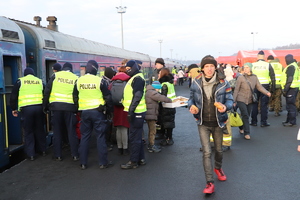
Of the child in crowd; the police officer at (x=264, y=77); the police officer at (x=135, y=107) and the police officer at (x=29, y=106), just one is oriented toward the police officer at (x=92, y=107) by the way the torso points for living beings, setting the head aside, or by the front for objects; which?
the police officer at (x=135, y=107)

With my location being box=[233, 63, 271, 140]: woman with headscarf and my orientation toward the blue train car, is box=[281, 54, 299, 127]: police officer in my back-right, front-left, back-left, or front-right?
back-right

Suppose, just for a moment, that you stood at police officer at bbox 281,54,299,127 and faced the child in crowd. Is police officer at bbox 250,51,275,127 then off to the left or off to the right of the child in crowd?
right

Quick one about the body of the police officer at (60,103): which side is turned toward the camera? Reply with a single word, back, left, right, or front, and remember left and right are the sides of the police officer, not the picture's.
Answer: back

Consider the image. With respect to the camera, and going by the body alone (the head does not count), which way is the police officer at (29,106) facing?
away from the camera
